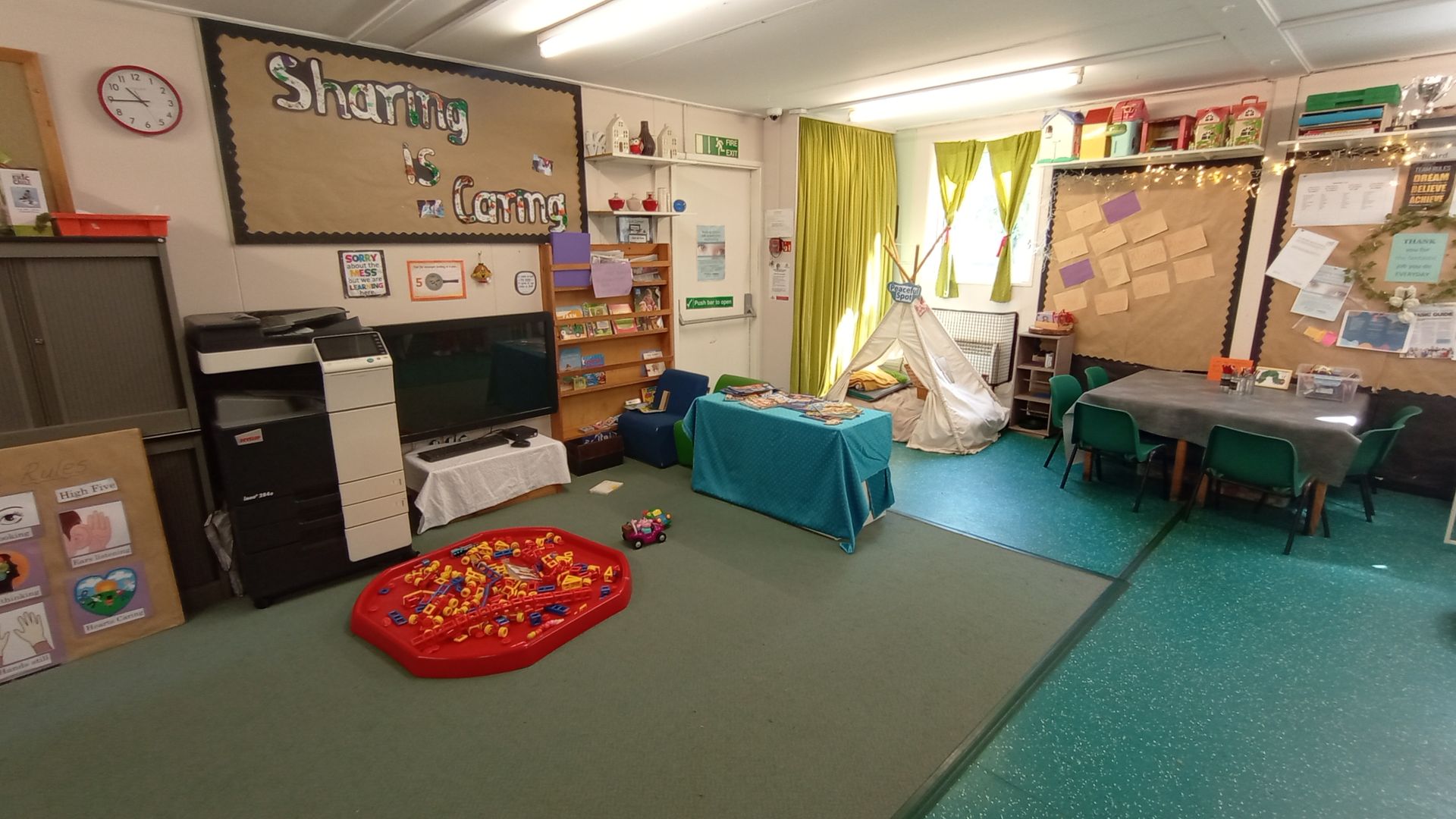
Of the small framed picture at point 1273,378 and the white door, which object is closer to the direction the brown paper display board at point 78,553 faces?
the small framed picture

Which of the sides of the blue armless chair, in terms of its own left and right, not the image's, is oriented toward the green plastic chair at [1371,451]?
left

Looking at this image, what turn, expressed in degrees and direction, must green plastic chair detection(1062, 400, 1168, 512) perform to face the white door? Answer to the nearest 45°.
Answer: approximately 135° to its left

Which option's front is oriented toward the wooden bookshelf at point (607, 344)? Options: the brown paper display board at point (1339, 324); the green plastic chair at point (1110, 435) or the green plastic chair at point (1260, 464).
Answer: the brown paper display board

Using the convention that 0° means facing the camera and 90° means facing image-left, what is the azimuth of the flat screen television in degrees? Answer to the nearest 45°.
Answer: approximately 315°

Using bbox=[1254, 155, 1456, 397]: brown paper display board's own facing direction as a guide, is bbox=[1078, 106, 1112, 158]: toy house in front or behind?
in front

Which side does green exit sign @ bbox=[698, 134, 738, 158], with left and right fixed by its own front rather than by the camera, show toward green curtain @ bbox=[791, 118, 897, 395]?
left

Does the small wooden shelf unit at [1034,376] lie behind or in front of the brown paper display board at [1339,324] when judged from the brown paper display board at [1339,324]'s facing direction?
in front

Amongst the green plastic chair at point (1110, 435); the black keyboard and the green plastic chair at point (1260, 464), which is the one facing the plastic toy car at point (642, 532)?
the black keyboard

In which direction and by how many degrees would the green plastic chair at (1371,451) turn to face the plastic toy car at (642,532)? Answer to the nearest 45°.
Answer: approximately 45° to its left

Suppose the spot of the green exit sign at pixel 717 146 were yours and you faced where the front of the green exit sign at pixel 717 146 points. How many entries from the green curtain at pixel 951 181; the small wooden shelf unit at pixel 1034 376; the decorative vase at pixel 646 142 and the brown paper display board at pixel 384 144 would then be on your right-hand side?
2

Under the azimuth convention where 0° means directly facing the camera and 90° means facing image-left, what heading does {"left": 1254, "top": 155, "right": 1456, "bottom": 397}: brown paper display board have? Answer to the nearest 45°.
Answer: approximately 45°

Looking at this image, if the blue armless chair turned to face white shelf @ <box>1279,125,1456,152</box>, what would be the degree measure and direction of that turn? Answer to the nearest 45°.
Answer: approximately 135° to its left
